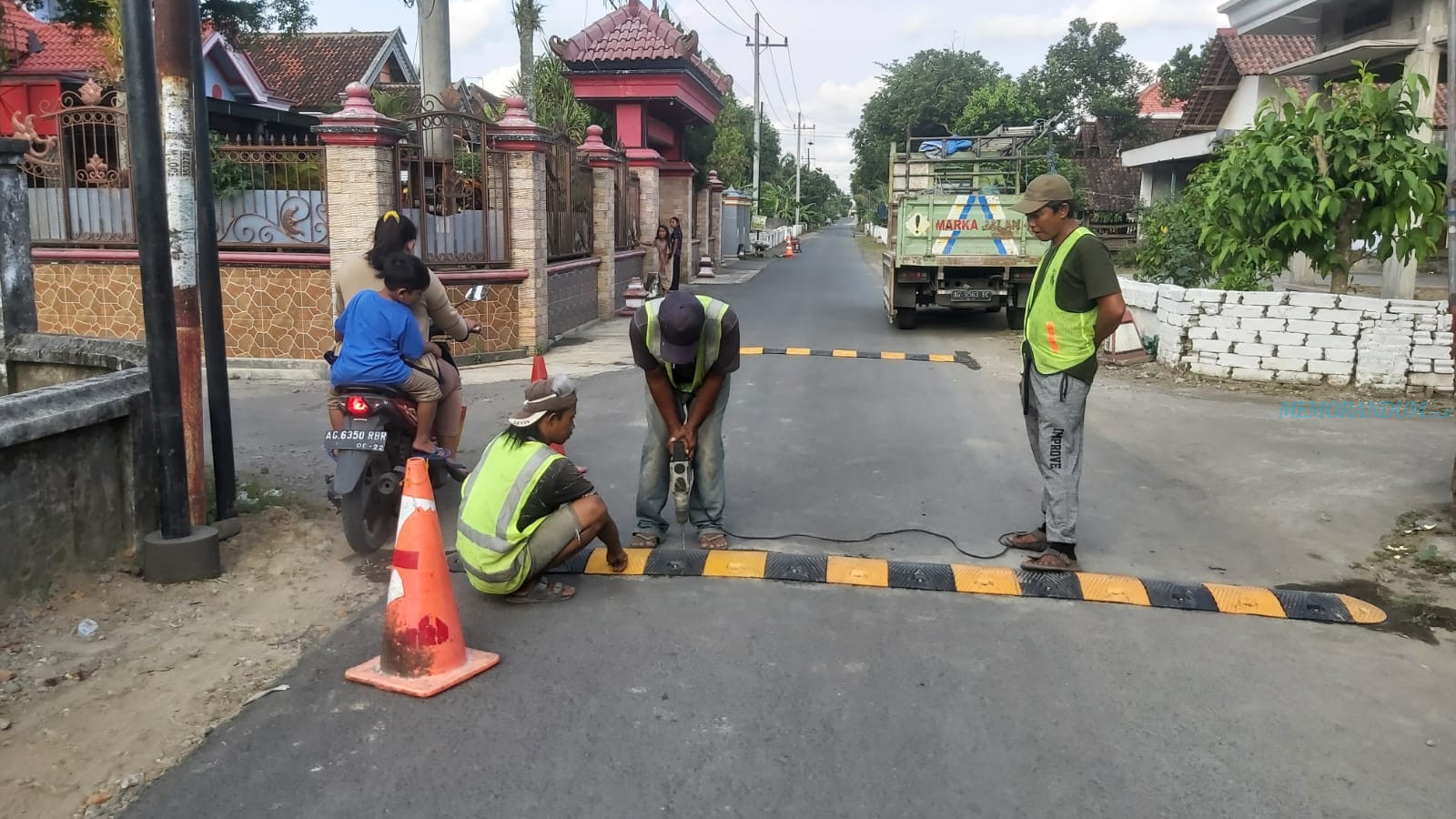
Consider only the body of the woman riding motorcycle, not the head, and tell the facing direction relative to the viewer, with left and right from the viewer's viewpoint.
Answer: facing away from the viewer and to the right of the viewer

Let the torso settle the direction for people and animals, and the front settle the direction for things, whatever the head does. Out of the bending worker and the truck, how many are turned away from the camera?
1

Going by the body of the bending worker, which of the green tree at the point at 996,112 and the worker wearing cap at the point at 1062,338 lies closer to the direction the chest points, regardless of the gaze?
the worker wearing cap

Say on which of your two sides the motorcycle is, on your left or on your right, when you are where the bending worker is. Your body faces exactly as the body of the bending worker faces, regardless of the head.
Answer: on your right

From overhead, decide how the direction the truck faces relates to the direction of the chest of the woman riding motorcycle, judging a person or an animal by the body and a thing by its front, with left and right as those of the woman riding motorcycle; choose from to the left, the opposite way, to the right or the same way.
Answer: the same way

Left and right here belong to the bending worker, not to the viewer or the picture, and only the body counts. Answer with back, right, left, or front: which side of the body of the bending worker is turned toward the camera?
front

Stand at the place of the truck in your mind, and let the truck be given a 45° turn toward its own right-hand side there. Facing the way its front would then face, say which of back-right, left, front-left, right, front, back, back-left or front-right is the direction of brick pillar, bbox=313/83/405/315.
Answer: back

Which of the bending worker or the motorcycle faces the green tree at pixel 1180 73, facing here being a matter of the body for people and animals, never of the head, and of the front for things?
the motorcycle

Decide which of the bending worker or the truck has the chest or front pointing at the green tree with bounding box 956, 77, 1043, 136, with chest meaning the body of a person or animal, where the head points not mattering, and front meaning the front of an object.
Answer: the truck

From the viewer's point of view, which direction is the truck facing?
away from the camera

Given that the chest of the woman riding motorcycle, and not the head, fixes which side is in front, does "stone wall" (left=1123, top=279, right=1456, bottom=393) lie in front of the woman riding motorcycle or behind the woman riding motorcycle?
in front

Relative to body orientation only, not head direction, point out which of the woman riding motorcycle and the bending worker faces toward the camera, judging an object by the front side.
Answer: the bending worker

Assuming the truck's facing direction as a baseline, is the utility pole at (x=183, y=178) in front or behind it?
behind

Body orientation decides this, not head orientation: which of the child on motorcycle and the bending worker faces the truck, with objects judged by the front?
the child on motorcycle

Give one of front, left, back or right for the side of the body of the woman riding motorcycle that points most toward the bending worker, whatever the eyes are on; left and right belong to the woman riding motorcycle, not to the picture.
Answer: right

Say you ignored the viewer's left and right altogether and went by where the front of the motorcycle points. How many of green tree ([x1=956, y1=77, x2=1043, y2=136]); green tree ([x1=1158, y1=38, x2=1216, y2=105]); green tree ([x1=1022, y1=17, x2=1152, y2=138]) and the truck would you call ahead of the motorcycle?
4

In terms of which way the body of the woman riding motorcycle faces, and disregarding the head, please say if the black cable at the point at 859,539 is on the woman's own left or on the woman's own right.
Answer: on the woman's own right

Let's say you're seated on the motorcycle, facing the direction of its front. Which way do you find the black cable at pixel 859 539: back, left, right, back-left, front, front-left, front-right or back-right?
front-right

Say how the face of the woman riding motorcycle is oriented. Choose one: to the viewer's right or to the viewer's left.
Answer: to the viewer's right

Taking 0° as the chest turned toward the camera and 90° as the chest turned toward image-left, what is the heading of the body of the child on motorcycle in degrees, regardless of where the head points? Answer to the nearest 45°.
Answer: approximately 225°

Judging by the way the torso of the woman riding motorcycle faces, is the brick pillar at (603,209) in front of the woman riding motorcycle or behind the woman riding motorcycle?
in front
